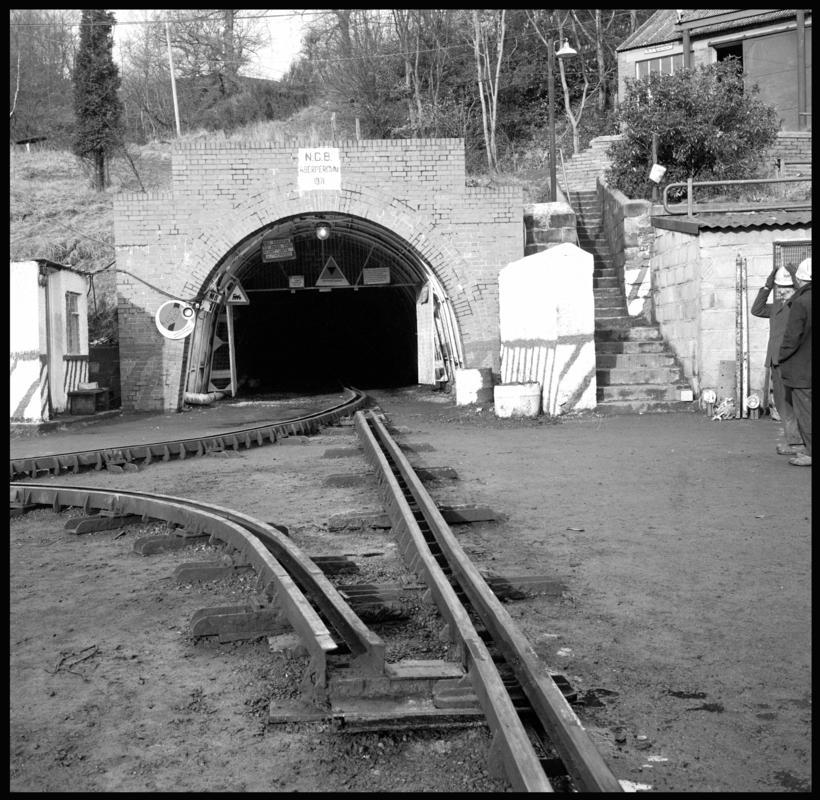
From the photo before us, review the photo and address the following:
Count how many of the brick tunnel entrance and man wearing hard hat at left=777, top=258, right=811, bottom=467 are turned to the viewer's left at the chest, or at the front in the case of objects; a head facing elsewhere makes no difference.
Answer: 1

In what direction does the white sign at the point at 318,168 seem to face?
toward the camera

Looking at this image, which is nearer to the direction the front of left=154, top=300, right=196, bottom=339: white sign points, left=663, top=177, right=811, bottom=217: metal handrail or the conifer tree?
the metal handrail

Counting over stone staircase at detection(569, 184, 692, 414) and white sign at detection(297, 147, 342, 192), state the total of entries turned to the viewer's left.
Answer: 0

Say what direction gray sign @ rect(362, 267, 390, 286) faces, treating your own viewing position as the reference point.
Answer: facing the viewer

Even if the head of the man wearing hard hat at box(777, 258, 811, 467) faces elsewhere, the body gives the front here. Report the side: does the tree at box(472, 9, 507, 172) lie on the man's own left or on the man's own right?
on the man's own right

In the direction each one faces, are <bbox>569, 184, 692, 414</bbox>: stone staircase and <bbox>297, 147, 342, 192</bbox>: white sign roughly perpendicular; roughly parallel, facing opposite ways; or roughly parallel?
roughly parallel

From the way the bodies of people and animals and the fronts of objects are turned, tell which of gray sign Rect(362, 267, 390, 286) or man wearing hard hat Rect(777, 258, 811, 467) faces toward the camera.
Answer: the gray sign

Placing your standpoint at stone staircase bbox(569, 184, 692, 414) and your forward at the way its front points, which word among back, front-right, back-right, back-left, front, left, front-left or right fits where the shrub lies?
back

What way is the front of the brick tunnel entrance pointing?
toward the camera

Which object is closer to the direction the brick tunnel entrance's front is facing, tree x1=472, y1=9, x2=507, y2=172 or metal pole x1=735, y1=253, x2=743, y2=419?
the metal pole
